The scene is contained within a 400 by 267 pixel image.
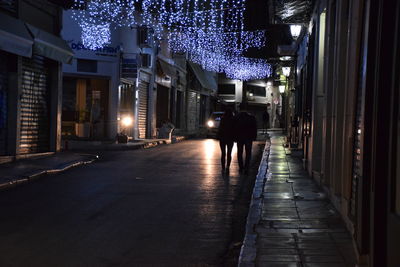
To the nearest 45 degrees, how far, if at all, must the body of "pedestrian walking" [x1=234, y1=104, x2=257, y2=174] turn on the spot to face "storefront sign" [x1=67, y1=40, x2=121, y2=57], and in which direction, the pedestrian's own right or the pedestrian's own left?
approximately 45° to the pedestrian's own left

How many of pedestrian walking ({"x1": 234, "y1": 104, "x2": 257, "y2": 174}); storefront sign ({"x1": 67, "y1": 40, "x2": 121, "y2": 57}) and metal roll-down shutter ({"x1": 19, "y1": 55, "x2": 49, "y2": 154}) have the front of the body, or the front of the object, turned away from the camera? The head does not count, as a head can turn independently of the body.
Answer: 1

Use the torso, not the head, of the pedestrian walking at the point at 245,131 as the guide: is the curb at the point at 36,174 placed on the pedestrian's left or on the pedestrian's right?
on the pedestrian's left

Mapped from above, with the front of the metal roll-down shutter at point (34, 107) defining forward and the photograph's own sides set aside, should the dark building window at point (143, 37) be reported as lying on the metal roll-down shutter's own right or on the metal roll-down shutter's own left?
on the metal roll-down shutter's own left

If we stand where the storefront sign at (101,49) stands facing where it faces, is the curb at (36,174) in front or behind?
in front

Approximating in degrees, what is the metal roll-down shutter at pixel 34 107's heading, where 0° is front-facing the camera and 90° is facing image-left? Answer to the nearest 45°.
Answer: approximately 315°

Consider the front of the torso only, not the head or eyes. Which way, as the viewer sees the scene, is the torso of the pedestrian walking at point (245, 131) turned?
away from the camera

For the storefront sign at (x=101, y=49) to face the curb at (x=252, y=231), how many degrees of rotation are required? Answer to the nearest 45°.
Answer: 0° — it already faces it
